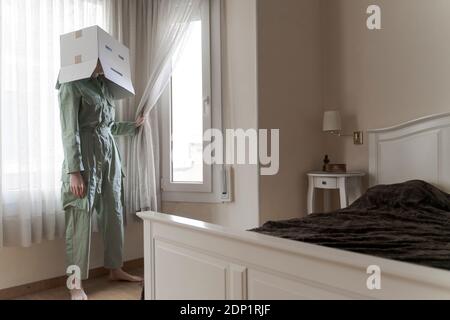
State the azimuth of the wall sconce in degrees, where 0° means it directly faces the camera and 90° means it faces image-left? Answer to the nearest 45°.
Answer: approximately 45°

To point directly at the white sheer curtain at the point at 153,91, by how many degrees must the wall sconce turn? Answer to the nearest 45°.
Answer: approximately 45° to its right

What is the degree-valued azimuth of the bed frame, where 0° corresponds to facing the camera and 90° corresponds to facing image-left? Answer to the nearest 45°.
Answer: approximately 45°

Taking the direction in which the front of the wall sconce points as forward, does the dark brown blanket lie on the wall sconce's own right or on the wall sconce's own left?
on the wall sconce's own left

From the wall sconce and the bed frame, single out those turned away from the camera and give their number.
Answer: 0

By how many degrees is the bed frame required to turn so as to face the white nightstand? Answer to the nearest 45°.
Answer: approximately 135° to its right
